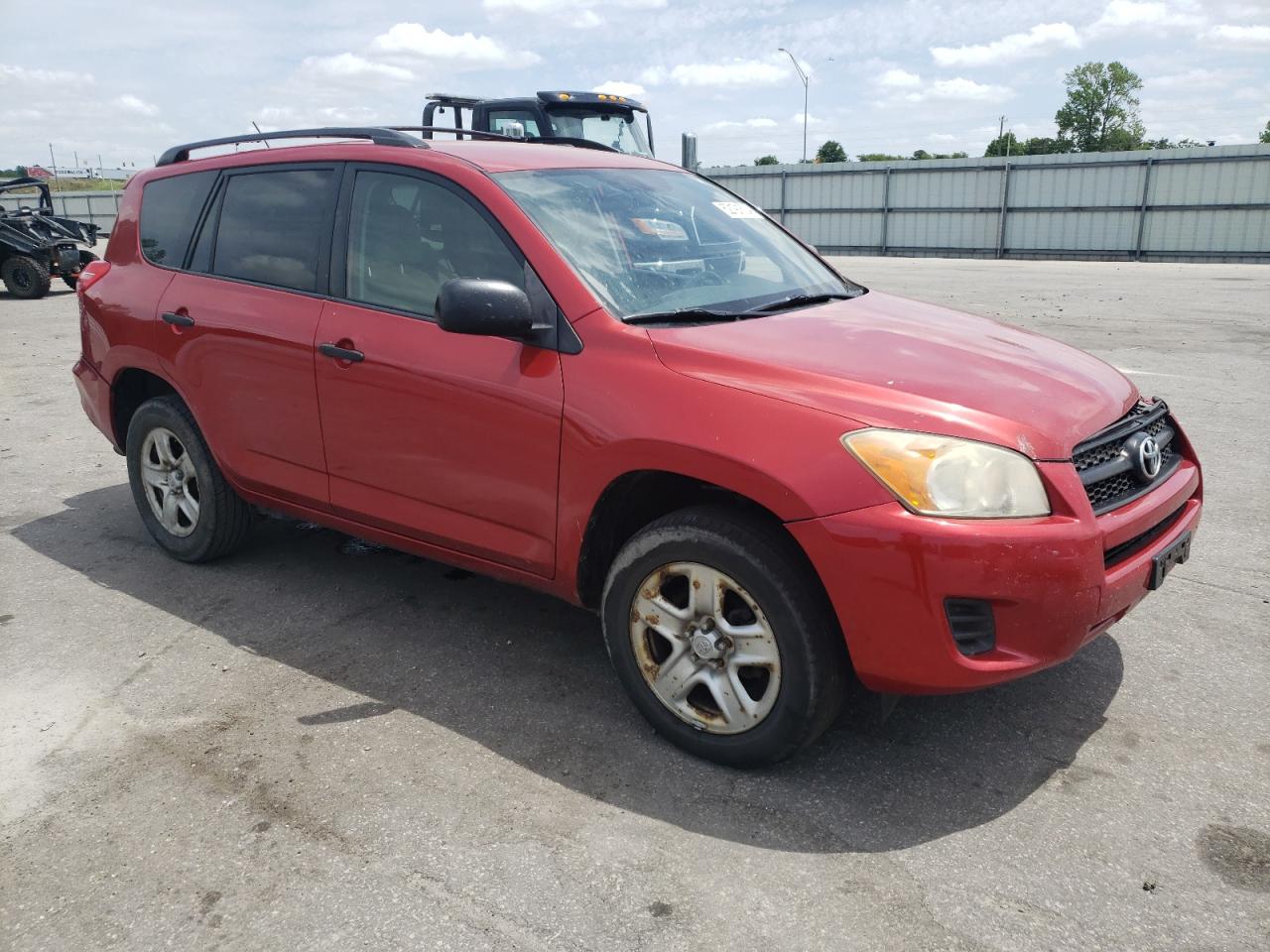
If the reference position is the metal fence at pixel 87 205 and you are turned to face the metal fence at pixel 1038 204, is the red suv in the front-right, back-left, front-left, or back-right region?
front-right

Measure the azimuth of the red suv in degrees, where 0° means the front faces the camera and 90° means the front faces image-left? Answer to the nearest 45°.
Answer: approximately 315°

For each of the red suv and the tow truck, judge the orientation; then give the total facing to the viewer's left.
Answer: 0

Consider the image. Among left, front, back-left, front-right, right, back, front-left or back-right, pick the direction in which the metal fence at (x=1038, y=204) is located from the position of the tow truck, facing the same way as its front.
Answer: left

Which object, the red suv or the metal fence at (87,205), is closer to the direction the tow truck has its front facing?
the red suv

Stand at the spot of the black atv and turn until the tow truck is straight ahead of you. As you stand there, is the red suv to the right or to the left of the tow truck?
right

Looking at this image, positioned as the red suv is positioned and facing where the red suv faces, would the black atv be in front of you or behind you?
behind

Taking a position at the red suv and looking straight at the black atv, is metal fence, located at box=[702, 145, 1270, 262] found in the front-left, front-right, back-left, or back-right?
front-right

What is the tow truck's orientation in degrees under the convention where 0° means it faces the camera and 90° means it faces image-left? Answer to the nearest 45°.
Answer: approximately 315°

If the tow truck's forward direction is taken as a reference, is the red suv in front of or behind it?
in front

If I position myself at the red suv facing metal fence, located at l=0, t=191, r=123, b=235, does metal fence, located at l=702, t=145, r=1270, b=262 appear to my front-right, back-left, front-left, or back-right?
front-right

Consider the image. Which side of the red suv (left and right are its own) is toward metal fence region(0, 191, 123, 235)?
back
